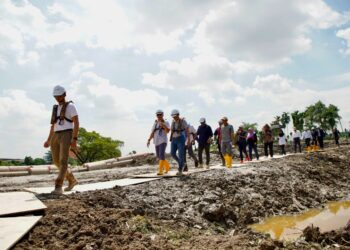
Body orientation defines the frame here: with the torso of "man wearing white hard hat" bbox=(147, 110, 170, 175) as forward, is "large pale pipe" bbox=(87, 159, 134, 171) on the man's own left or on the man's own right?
on the man's own right

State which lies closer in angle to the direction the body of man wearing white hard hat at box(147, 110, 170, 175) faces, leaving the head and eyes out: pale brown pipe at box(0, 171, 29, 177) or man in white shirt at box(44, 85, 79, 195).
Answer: the man in white shirt

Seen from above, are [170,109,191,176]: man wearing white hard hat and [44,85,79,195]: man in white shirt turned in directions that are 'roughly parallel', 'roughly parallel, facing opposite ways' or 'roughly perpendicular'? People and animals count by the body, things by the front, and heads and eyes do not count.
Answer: roughly parallel

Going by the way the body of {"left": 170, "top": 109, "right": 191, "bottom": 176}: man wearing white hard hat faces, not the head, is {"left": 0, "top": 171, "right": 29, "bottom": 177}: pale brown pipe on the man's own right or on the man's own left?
on the man's own right

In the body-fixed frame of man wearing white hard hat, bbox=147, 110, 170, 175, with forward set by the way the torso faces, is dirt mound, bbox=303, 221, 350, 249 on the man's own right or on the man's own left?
on the man's own left

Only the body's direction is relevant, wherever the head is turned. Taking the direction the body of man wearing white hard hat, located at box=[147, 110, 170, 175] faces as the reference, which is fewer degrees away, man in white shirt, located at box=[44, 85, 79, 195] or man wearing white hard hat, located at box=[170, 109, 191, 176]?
the man in white shirt

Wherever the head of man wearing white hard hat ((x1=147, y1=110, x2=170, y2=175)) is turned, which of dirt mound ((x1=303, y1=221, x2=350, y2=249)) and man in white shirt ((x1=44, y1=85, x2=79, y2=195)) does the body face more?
the man in white shirt

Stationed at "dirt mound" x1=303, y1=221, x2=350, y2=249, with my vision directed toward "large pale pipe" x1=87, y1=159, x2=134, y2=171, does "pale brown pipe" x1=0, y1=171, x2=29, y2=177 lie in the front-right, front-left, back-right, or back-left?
front-left

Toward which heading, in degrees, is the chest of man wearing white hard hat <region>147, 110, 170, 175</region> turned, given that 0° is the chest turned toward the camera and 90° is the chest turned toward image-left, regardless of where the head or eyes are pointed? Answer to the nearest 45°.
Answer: approximately 45°

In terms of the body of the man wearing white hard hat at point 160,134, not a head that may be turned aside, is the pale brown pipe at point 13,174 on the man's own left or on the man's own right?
on the man's own right

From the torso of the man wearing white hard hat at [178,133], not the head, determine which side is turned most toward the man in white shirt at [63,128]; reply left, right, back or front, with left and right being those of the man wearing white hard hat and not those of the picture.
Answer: front

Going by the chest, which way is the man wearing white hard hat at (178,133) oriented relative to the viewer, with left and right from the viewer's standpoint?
facing the viewer and to the left of the viewer

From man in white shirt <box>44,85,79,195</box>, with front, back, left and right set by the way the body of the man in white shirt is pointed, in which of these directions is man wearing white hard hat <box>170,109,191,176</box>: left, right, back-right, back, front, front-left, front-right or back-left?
back

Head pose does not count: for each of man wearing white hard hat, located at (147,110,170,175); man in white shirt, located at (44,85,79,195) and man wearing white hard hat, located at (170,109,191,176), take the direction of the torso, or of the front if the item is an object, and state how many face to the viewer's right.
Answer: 0

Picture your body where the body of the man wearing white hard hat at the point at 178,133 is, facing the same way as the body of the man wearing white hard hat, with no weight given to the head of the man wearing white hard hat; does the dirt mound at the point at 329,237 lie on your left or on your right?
on your left
